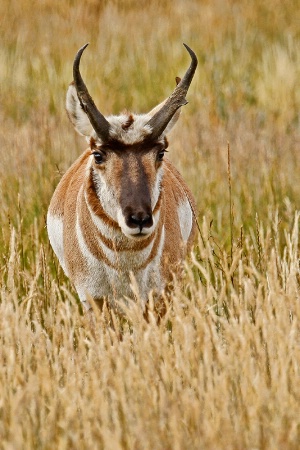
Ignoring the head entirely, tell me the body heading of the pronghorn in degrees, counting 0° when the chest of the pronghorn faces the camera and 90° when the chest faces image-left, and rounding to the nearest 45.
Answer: approximately 0°
